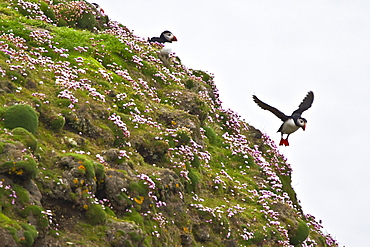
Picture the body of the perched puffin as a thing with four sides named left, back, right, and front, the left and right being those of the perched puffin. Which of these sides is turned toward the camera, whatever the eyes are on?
right

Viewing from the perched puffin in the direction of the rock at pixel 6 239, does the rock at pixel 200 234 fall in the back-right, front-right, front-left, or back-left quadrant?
front-left
